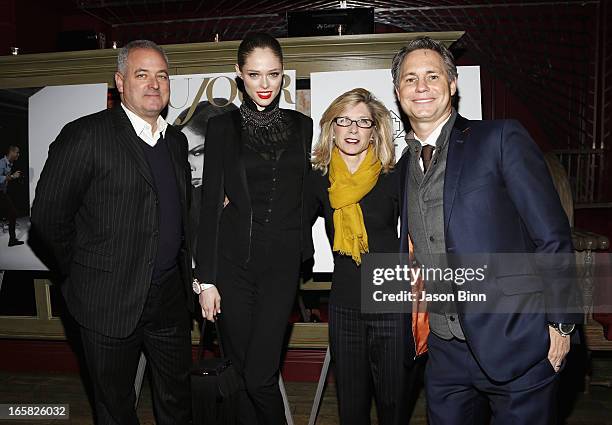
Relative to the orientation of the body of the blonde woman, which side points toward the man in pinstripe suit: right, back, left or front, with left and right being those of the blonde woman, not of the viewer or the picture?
right

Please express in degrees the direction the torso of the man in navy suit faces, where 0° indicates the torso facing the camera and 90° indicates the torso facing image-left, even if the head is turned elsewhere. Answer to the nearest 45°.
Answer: approximately 45°

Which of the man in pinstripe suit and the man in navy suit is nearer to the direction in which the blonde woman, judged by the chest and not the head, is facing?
the man in navy suit

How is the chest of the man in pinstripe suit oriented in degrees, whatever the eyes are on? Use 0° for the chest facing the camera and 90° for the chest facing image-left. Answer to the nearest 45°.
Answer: approximately 315°

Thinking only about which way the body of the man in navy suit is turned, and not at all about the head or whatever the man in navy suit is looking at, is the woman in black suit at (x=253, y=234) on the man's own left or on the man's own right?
on the man's own right

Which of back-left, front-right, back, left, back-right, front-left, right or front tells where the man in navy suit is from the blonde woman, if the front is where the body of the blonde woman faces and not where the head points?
front-left
